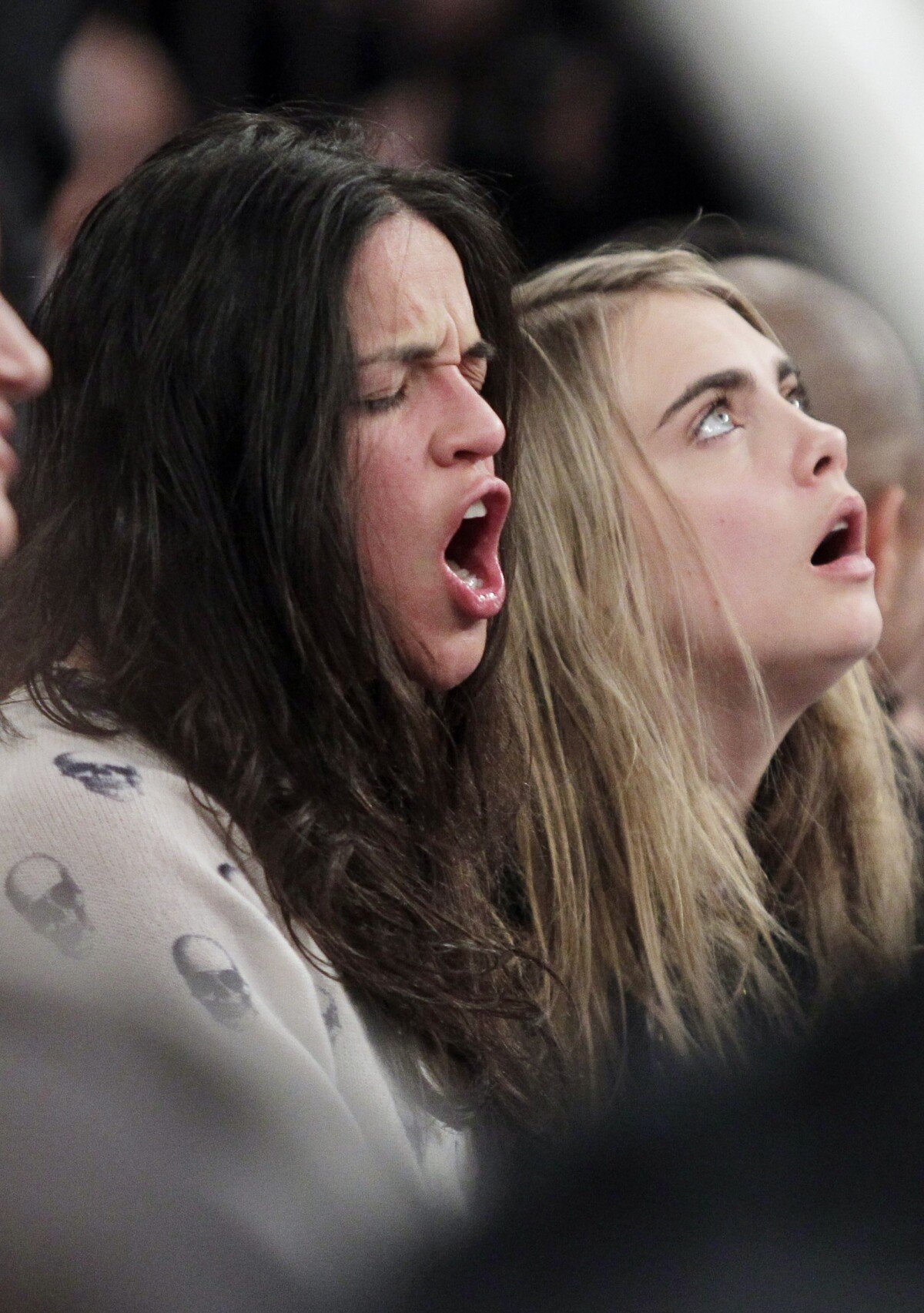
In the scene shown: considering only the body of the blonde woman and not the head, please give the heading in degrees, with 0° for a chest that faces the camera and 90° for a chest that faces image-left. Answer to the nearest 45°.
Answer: approximately 315°

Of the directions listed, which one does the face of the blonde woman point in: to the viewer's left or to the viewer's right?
to the viewer's right
